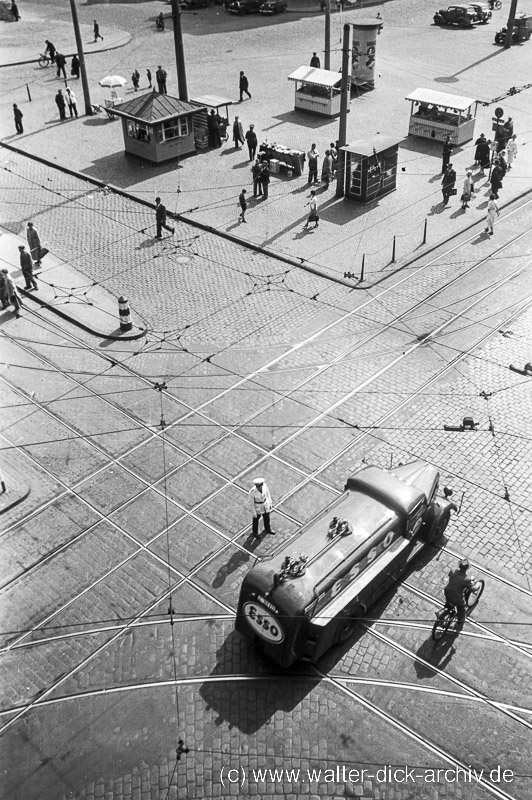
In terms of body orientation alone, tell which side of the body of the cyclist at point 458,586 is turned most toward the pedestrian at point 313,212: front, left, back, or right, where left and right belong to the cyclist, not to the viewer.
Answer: left

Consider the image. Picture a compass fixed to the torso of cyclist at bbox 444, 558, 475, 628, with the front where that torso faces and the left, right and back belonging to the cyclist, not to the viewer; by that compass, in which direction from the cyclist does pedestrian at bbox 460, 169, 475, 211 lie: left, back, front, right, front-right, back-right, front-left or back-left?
front-left

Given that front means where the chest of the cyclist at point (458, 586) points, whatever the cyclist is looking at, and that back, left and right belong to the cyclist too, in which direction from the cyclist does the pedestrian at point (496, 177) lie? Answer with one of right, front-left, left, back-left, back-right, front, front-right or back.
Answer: front-left

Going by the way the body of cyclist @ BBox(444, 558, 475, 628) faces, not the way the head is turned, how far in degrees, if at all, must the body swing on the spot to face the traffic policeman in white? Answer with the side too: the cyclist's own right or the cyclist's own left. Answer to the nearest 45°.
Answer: approximately 135° to the cyclist's own left

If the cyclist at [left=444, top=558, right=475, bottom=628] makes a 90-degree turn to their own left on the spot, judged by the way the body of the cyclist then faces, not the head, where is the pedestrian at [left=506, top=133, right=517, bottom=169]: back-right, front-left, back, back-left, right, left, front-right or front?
front-right

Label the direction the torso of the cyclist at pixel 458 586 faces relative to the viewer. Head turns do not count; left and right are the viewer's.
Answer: facing away from the viewer and to the right of the viewer

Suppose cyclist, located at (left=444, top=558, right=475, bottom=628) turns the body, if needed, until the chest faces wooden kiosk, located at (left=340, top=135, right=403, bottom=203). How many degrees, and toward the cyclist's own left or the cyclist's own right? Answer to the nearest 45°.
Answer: approximately 45° to the cyclist's own left

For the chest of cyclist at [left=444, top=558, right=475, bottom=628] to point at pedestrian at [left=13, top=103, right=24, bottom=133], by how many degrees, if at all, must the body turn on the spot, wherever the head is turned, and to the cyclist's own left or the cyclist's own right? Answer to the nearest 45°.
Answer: approximately 90° to the cyclist's own left

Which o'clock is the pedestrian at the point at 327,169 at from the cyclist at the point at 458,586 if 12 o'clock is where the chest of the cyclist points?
The pedestrian is roughly at 10 o'clock from the cyclist.

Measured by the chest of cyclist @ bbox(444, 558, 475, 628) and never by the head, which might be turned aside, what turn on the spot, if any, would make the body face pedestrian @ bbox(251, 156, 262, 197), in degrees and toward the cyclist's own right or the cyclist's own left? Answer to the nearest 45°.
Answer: approximately 90° to the cyclist's own left

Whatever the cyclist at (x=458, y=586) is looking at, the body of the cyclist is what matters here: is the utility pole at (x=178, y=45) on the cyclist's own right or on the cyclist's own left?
on the cyclist's own left

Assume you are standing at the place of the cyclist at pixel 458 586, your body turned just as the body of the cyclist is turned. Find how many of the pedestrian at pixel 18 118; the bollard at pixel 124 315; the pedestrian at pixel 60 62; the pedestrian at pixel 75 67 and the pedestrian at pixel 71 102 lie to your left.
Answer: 5

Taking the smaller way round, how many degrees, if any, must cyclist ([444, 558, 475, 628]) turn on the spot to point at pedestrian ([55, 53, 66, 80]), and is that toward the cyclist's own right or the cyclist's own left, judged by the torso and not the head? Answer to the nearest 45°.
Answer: approximately 90° to the cyclist's own left

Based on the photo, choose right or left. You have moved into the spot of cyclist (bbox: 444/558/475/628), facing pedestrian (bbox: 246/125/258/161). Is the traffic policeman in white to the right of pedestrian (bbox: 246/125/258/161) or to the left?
left

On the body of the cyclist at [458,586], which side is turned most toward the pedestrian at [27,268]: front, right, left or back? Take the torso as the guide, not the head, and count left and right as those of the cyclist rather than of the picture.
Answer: left

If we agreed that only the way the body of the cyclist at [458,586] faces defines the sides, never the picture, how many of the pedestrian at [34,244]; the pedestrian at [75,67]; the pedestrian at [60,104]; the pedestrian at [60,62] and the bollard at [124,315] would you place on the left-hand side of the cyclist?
5

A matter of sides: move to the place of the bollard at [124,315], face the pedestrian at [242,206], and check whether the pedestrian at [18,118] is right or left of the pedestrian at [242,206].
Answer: left
